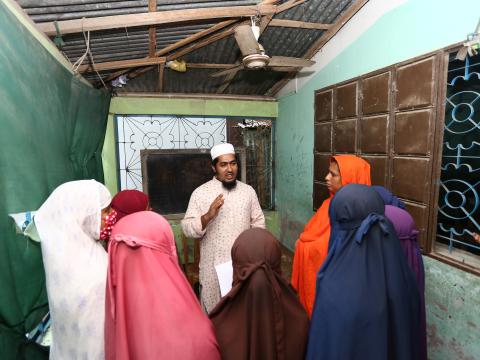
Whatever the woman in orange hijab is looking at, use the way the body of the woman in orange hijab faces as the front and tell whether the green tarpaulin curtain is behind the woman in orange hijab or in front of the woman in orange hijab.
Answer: in front

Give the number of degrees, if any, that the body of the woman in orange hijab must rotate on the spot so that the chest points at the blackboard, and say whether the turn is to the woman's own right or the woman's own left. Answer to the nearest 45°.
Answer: approximately 45° to the woman's own right

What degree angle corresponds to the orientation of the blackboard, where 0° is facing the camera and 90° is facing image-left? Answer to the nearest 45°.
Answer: approximately 0°

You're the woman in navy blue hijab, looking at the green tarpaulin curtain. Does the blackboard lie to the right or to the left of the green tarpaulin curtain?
right

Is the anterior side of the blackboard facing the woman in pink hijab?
yes

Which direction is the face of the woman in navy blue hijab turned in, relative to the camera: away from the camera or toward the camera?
away from the camera

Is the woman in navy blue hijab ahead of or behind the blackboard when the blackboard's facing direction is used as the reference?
ahead

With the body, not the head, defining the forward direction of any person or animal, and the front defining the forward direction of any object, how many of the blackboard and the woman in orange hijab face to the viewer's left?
1
